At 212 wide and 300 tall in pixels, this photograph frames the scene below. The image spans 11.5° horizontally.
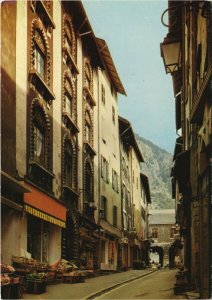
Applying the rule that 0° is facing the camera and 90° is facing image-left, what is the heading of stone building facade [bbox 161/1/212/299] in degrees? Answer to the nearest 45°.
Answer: approximately 90°

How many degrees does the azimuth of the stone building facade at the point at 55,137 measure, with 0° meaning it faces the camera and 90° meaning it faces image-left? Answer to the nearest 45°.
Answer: approximately 315°

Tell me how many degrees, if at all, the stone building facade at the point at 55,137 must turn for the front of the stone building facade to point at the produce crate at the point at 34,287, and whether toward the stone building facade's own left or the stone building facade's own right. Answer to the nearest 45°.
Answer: approximately 45° to the stone building facade's own right

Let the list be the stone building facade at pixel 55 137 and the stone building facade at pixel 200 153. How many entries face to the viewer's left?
1
